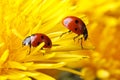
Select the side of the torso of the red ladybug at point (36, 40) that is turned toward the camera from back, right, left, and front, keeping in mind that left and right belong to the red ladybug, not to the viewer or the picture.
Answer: left
